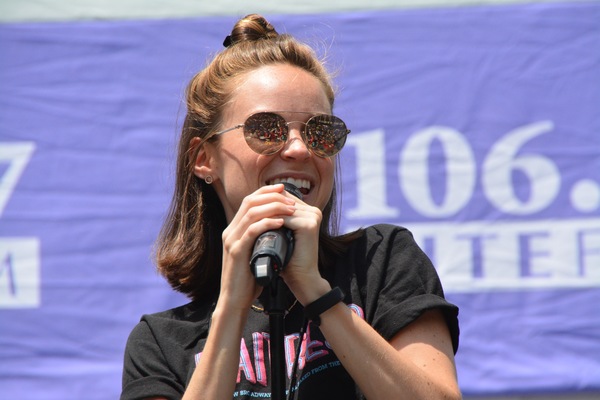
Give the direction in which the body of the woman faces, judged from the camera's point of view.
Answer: toward the camera

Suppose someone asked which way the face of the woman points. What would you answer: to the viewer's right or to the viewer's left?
to the viewer's right
